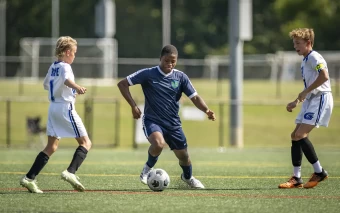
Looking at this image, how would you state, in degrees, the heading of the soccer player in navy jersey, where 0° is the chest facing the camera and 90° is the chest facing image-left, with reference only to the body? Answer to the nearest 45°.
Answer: approximately 0°

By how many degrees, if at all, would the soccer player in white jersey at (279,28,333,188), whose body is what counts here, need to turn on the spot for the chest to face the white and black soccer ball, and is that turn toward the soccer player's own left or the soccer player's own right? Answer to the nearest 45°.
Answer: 0° — they already face it

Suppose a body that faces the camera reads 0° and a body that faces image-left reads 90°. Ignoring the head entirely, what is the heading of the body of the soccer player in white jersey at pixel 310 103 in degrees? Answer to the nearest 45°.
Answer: approximately 90°

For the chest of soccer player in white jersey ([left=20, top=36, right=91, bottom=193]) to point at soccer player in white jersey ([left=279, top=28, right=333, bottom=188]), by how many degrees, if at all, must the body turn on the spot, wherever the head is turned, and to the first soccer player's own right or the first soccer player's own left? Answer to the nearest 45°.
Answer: approximately 45° to the first soccer player's own right

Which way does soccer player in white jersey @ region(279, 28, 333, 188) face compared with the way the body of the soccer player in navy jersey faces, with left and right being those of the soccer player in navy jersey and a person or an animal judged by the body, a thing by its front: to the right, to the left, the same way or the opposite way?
to the right

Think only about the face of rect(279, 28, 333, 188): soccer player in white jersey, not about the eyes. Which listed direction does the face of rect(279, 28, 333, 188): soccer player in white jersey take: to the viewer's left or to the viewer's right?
to the viewer's left

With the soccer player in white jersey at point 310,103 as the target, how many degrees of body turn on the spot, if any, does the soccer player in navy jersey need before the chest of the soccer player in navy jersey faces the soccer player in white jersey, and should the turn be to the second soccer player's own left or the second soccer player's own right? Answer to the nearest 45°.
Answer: approximately 90° to the second soccer player's own left

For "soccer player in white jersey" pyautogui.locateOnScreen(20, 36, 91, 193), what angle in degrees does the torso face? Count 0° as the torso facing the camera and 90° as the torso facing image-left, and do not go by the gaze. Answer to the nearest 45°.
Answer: approximately 225°
